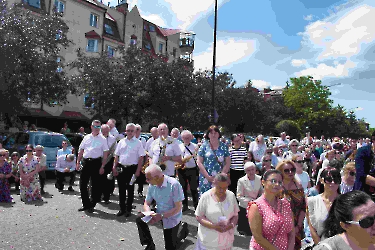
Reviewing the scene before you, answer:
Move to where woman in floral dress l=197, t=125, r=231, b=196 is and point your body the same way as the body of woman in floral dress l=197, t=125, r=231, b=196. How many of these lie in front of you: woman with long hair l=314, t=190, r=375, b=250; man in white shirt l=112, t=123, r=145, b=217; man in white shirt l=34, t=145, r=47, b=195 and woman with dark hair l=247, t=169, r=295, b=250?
2

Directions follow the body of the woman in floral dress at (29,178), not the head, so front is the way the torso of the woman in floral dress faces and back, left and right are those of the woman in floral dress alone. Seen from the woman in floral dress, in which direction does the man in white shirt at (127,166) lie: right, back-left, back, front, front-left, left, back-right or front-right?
front-left

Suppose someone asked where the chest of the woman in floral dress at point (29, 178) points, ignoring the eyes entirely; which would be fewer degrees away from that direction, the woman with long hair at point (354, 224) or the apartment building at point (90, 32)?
the woman with long hair

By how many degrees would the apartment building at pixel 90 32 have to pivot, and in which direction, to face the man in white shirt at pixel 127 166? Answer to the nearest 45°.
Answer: approximately 45° to its right

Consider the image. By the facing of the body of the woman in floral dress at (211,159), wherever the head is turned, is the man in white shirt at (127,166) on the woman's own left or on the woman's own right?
on the woman's own right

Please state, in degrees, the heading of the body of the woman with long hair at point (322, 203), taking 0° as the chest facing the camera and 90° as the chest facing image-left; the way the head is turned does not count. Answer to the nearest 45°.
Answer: approximately 0°

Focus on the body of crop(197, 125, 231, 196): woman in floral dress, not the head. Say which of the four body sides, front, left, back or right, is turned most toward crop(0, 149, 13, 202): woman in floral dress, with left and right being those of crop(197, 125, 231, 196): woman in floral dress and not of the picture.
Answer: right

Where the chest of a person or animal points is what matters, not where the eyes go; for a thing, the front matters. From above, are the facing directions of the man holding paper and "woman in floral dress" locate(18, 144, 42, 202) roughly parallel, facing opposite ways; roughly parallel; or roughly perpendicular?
roughly perpendicular

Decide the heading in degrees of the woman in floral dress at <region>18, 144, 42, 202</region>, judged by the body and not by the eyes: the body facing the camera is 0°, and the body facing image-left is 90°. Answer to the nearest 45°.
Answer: approximately 0°

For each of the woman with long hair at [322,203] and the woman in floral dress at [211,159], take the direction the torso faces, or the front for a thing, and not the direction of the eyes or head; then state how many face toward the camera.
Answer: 2
